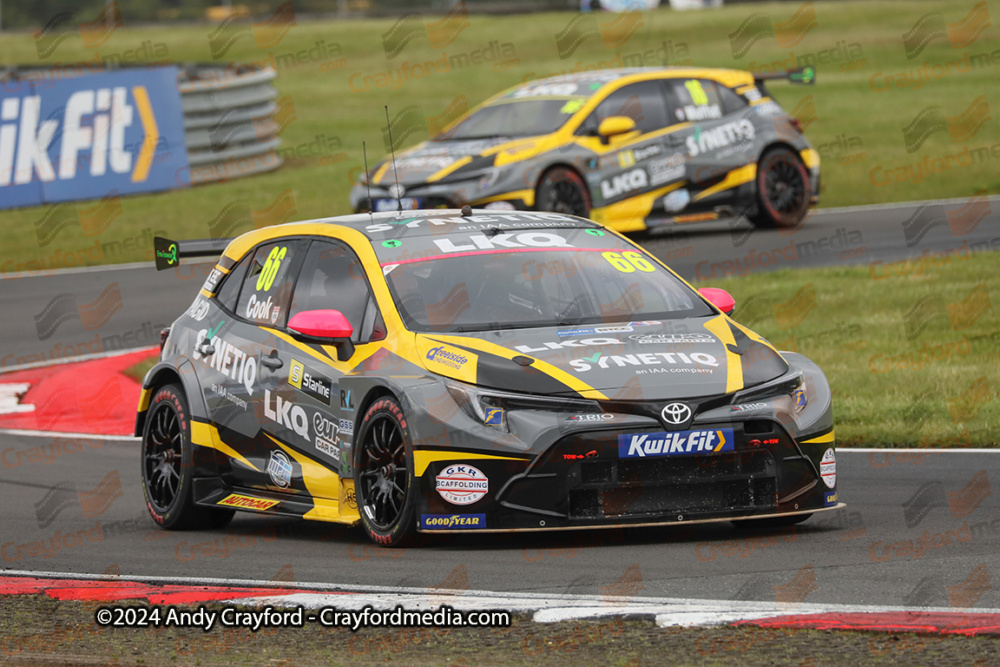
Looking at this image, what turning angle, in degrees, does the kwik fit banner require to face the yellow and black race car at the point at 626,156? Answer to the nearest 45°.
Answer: approximately 45° to its left

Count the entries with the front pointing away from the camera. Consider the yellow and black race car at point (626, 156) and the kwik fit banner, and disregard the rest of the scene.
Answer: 0

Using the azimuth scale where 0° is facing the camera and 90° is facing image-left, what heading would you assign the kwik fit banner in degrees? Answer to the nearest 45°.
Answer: approximately 0°

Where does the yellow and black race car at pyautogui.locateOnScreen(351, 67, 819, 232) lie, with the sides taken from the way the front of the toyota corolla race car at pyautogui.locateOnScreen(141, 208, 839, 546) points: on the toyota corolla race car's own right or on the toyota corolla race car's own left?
on the toyota corolla race car's own left

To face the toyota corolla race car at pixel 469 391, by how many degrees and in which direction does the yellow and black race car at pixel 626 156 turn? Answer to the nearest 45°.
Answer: approximately 45° to its left

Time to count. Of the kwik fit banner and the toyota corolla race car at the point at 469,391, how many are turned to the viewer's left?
0

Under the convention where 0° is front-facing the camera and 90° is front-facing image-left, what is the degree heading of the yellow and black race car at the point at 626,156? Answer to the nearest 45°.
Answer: approximately 45°

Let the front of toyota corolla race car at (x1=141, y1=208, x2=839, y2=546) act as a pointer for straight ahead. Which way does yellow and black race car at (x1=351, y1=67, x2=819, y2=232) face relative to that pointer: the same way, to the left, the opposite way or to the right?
to the right

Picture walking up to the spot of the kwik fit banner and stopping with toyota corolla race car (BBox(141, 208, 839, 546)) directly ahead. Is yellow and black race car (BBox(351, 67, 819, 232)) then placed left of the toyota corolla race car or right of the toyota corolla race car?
left
